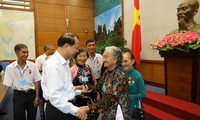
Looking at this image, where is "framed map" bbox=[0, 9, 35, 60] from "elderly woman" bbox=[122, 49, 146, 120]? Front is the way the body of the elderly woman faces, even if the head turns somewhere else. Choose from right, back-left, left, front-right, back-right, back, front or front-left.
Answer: right

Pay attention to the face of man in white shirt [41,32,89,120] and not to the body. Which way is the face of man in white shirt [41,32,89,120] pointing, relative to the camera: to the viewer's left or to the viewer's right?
to the viewer's right

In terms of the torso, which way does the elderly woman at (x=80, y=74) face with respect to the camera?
toward the camera

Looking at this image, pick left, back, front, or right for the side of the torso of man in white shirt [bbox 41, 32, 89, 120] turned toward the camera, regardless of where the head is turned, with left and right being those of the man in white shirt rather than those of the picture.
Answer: right

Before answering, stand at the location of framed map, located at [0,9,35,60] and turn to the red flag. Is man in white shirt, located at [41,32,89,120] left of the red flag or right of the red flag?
right

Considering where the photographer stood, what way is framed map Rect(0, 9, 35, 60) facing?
facing the viewer

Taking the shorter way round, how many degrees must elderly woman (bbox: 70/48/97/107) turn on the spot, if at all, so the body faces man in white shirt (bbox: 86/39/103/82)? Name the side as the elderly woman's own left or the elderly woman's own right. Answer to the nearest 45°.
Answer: approximately 180°

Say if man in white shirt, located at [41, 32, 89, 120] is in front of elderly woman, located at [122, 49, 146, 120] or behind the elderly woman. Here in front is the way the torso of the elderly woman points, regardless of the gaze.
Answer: in front

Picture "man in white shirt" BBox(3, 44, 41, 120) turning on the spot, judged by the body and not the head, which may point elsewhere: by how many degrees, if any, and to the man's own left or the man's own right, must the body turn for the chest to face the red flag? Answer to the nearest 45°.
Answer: approximately 135° to the man's own left

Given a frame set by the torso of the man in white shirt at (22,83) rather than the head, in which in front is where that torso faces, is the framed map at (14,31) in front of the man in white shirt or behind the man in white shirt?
behind

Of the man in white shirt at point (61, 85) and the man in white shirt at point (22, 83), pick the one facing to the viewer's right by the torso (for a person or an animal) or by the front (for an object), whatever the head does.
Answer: the man in white shirt at point (61, 85)

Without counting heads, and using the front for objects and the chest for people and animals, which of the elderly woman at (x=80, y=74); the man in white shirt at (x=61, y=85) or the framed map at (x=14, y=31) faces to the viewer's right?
the man in white shirt

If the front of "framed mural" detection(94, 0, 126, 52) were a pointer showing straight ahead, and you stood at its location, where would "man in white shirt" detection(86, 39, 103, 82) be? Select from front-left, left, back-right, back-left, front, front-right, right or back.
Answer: front-left

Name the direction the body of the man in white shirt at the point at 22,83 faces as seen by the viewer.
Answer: toward the camera

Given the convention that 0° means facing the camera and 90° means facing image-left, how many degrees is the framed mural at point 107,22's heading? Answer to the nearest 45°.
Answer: approximately 45°

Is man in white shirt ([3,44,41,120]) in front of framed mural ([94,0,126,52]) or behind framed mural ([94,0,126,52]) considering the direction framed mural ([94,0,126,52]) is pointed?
in front
